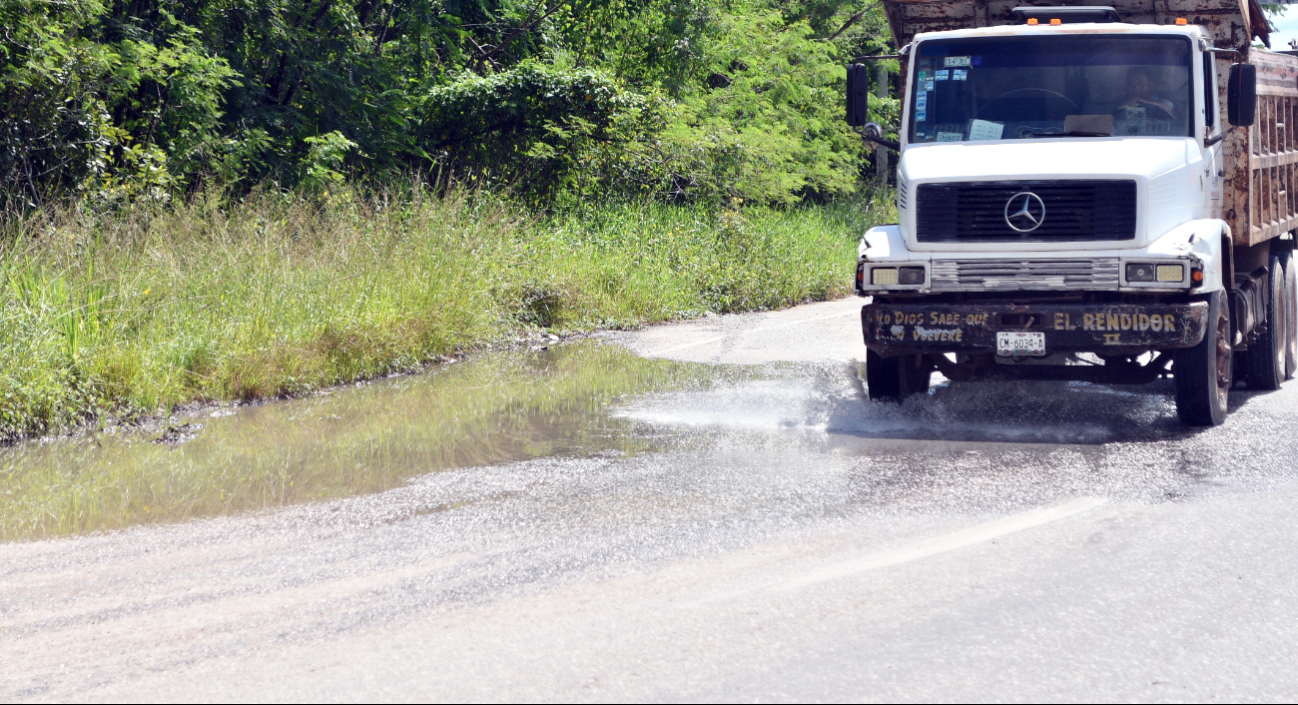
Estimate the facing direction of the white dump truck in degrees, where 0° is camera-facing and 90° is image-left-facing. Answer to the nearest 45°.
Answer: approximately 0°

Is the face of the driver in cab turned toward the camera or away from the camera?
toward the camera
